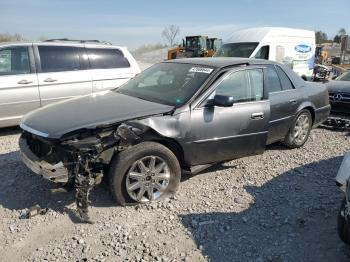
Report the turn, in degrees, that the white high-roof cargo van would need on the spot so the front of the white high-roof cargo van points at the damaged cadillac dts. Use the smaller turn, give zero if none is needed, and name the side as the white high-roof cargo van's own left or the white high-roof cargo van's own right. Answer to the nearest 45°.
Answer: approximately 45° to the white high-roof cargo van's own left

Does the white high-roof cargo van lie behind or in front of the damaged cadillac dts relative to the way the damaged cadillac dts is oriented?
behind

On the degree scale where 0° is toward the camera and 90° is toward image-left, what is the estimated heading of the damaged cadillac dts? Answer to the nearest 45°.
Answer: approximately 45°

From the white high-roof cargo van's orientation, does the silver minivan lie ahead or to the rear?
ahead

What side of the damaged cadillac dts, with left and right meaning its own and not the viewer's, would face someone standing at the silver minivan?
right
